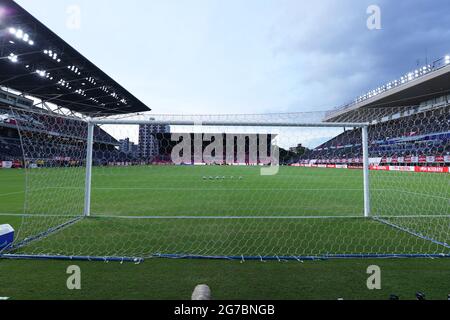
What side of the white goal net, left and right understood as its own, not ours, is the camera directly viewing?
back

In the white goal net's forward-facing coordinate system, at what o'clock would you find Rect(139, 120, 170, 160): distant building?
The distant building is roughly at 11 o'clock from the white goal net.
